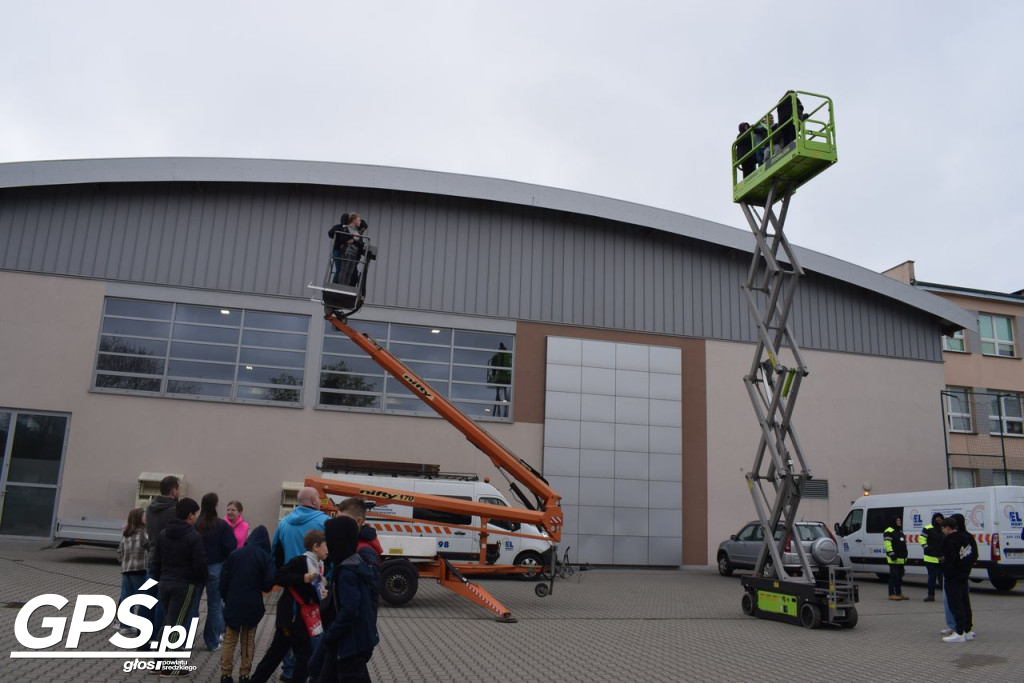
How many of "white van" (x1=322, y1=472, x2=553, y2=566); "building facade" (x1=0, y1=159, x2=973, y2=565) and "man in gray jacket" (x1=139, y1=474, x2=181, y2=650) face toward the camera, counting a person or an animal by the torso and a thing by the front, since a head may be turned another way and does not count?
1

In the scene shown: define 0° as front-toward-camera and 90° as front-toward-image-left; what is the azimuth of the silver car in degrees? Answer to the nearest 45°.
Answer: approximately 135°

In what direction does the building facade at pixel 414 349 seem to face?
toward the camera

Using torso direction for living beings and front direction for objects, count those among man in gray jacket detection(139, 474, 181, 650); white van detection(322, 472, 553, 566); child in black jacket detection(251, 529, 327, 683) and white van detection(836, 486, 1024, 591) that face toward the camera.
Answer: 0

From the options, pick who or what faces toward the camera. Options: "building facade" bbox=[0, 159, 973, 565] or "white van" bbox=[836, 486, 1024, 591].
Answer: the building facade

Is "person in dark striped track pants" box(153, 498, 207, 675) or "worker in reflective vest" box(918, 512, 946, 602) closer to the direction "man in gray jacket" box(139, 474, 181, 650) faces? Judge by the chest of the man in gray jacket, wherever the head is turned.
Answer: the worker in reflective vest

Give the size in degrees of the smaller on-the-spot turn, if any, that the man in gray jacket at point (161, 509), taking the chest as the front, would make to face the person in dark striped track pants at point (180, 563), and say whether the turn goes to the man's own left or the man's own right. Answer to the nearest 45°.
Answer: approximately 135° to the man's own right

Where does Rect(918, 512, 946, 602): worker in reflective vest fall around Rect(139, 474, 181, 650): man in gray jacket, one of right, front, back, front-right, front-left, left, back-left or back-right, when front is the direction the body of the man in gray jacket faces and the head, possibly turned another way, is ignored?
front-right

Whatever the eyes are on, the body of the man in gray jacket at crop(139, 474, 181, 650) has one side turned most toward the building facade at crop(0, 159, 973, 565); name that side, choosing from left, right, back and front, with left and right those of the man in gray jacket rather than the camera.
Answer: front

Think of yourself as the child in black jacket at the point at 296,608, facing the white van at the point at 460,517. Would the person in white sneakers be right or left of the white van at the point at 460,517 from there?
right

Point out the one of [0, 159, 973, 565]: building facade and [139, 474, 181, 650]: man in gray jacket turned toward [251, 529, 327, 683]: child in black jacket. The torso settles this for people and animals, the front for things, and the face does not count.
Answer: the building facade

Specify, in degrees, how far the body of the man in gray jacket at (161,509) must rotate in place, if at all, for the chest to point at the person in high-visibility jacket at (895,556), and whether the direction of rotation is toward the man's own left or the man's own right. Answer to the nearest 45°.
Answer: approximately 45° to the man's own right

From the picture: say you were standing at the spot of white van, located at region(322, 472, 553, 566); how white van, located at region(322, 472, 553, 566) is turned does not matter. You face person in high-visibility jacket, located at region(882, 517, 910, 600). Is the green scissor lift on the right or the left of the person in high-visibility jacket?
right

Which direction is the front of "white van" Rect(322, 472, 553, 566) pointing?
to the viewer's right
